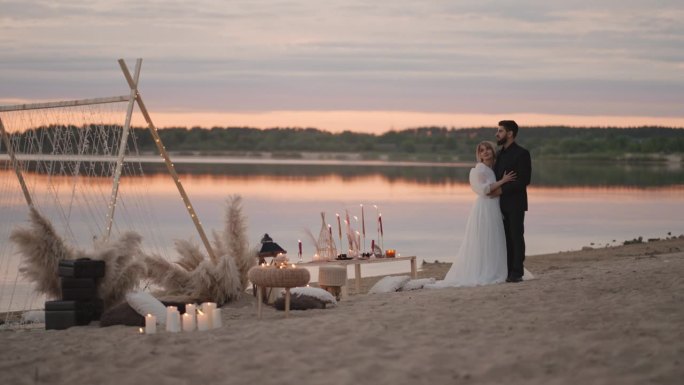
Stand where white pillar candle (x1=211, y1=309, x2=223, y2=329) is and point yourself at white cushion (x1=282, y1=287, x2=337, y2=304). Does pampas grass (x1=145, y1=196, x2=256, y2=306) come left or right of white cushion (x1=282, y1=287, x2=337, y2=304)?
left

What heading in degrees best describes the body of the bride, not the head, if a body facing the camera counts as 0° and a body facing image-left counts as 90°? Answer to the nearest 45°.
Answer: approximately 270°

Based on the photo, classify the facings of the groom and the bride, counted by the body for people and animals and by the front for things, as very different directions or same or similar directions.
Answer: very different directions

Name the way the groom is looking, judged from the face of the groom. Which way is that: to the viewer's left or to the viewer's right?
to the viewer's left

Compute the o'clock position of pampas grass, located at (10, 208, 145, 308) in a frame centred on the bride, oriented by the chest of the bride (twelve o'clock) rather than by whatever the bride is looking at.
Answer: The pampas grass is roughly at 5 o'clock from the bride.
